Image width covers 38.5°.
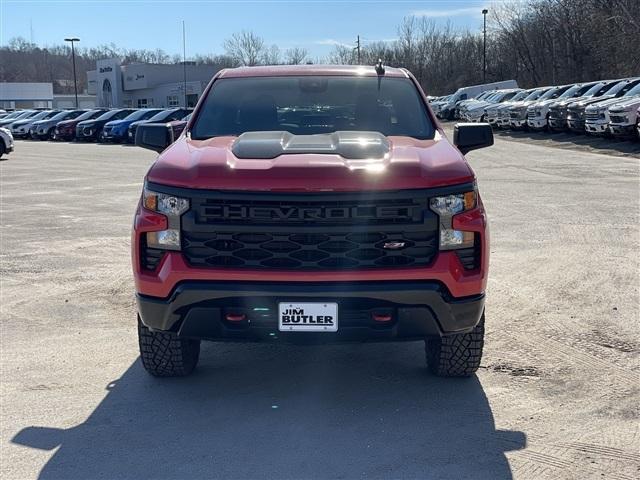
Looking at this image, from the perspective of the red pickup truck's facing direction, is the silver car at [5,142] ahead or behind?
behind

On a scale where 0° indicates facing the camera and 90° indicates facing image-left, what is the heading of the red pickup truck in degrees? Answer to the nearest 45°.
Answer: approximately 0°
